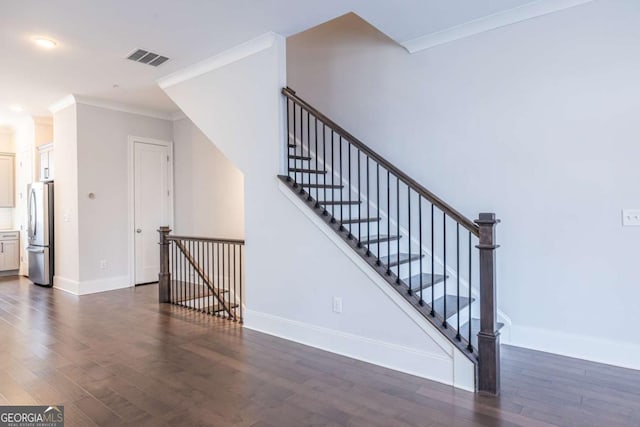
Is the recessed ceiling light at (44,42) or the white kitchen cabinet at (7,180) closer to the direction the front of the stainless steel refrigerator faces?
the recessed ceiling light

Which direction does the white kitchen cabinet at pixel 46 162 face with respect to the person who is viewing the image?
facing the viewer and to the left of the viewer

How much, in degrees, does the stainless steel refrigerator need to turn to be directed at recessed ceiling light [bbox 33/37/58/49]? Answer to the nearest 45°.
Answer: approximately 45° to its left

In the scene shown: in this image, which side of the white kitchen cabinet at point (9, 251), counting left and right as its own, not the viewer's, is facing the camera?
front

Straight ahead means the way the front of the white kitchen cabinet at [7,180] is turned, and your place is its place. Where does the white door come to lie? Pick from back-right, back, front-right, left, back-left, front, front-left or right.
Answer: front-left

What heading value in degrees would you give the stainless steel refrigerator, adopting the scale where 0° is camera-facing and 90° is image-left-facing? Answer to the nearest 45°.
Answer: approximately 45°

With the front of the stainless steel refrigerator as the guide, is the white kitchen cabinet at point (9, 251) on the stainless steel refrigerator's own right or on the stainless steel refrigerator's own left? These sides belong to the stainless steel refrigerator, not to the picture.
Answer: on the stainless steel refrigerator's own right

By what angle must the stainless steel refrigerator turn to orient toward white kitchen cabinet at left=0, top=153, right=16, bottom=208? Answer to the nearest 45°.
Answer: approximately 135° to its right

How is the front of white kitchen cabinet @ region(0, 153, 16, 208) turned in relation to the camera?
facing the viewer

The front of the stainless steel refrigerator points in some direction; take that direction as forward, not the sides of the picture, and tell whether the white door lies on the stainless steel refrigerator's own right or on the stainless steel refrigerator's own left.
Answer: on the stainless steel refrigerator's own left

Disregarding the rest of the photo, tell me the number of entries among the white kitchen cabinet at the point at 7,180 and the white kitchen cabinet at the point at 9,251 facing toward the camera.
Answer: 2

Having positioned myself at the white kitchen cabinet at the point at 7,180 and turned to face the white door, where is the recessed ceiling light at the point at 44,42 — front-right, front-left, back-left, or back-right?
front-right
